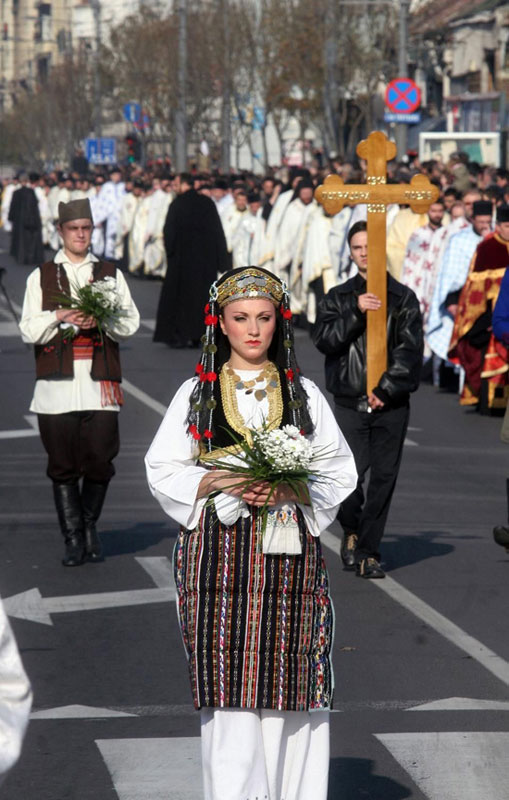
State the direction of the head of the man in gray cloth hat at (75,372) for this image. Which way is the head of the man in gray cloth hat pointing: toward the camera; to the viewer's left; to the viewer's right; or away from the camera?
toward the camera

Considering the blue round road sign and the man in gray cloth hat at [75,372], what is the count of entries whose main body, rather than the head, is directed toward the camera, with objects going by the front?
2

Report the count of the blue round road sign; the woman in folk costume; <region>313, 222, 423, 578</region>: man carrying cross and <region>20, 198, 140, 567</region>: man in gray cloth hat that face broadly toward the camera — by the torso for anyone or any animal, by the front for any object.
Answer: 4

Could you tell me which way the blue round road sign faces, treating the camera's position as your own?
facing the viewer

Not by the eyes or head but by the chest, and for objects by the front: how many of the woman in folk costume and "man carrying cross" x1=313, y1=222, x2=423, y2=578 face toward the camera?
2

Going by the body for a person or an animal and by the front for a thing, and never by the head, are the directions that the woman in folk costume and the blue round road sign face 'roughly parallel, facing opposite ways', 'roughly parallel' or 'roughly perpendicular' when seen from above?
roughly parallel

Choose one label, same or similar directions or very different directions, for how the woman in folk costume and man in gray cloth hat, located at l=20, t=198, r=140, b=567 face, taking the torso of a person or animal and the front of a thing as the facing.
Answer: same or similar directions

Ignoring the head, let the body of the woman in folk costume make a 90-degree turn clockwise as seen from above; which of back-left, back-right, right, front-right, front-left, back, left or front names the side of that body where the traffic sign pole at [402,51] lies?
right

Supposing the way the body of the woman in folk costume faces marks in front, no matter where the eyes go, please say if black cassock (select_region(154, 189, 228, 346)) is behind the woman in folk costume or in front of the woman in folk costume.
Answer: behind

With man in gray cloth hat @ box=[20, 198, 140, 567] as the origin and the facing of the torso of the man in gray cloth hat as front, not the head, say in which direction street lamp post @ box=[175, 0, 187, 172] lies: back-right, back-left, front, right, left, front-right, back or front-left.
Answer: back

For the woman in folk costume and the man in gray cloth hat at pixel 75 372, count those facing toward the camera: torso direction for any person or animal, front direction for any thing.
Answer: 2

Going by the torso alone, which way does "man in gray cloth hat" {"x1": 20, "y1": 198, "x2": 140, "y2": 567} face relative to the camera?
toward the camera

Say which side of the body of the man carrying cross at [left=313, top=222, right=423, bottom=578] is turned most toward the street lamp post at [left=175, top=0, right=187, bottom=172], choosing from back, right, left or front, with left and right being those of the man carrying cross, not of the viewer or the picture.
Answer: back
